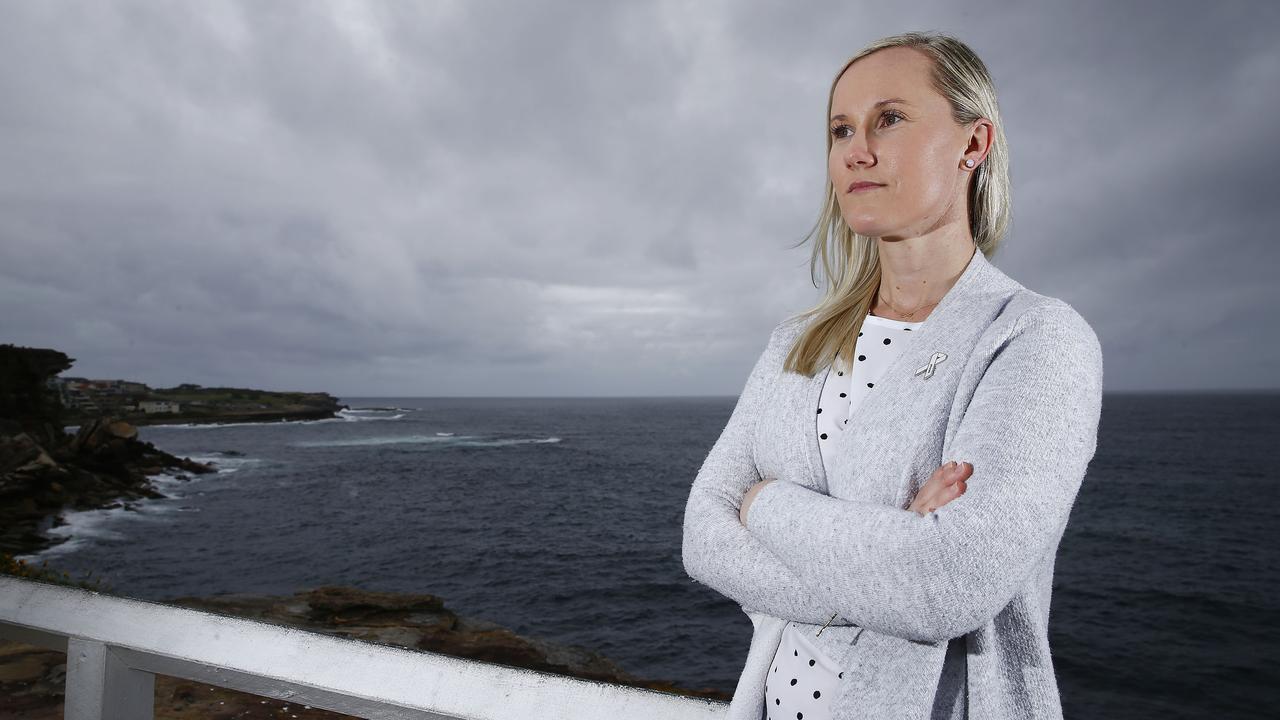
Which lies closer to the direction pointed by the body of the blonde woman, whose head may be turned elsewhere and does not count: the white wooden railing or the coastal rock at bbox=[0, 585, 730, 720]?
the white wooden railing

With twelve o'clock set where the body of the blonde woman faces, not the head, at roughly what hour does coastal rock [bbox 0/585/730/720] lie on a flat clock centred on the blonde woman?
The coastal rock is roughly at 3 o'clock from the blonde woman.

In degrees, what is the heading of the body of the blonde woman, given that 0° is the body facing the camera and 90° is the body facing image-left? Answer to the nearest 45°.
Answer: approximately 45°

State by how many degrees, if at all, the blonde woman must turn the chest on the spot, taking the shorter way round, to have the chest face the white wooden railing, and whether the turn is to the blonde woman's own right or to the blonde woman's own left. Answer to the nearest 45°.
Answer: approximately 45° to the blonde woman's own right

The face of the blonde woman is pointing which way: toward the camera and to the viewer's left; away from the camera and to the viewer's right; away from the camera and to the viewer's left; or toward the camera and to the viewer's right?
toward the camera and to the viewer's left
